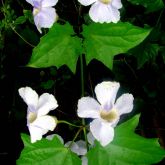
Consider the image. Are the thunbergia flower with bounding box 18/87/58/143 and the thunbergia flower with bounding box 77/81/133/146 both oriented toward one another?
no

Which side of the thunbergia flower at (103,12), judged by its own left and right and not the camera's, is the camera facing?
front

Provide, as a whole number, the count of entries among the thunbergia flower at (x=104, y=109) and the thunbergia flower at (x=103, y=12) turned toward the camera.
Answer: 2

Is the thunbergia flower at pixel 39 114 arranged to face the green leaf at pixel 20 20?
no

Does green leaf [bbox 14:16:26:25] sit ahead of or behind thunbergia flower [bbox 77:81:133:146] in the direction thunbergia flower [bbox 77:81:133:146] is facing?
behind

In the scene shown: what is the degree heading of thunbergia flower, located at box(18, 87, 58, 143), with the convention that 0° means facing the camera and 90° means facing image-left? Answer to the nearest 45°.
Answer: approximately 45°

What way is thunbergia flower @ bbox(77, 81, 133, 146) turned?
toward the camera
